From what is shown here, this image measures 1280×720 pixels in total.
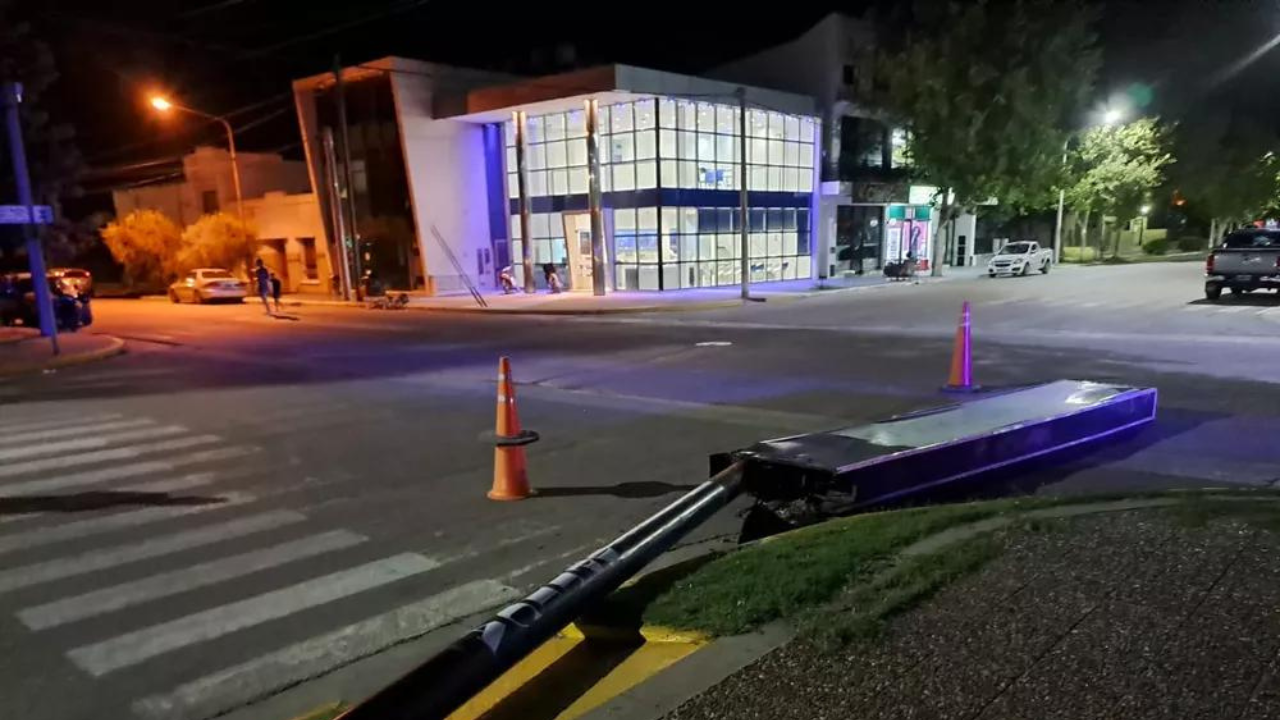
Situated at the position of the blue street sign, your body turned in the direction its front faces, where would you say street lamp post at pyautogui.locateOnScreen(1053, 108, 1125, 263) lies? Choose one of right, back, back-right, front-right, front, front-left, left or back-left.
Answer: left

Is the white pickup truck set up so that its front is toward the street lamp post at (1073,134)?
no

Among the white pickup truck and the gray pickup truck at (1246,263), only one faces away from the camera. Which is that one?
the gray pickup truck

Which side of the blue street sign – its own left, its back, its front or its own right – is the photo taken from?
front

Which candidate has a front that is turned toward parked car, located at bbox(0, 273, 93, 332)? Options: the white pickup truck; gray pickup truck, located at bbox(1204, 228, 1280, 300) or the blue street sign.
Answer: the white pickup truck

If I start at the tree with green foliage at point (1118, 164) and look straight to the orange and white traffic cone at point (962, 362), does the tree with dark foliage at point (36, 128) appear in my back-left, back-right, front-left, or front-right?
front-right

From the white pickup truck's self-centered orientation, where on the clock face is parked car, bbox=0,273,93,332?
The parked car is roughly at 12 o'clock from the white pickup truck.

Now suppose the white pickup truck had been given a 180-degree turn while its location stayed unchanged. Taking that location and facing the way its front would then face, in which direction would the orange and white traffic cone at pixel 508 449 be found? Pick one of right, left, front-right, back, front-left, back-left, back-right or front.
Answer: back-right

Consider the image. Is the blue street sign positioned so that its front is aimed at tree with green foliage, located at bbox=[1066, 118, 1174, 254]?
no

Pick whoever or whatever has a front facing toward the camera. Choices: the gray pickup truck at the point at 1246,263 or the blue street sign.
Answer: the blue street sign

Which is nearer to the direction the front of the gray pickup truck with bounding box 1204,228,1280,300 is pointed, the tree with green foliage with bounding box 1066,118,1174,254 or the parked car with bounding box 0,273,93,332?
the tree with green foliage

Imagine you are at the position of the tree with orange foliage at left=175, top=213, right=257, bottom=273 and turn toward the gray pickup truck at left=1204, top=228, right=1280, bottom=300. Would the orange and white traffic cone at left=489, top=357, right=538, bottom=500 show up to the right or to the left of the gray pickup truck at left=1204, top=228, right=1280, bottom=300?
right

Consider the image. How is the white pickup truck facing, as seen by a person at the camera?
facing the viewer and to the left of the viewer

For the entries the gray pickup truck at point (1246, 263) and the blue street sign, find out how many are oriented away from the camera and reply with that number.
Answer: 1
